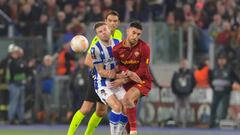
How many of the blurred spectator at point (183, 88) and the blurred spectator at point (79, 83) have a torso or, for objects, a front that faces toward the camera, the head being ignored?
2

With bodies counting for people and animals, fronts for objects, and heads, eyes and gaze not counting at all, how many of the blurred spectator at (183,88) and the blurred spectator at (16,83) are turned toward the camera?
2

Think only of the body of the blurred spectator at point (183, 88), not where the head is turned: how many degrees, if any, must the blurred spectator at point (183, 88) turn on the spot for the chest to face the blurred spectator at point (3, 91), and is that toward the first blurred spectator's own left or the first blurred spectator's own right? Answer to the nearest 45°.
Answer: approximately 90° to the first blurred spectator's own right

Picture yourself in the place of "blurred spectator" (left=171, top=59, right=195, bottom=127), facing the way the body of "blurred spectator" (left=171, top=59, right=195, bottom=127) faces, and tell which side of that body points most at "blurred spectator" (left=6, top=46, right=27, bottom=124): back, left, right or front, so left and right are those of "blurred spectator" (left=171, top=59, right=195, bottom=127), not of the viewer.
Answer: right

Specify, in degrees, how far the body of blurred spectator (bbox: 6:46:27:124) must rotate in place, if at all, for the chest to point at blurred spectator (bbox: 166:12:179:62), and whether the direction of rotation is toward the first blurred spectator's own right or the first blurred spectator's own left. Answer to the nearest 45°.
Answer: approximately 90° to the first blurred spectator's own left

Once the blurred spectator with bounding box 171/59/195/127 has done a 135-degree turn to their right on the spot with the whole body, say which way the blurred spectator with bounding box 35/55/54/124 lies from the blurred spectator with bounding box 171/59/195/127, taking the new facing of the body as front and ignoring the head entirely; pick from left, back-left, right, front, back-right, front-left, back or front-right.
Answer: front-left

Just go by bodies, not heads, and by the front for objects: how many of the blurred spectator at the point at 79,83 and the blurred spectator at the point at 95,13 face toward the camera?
2

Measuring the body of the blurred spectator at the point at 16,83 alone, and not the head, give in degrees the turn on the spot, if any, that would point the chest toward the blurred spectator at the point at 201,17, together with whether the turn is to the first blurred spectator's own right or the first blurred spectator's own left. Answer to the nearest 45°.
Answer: approximately 90° to the first blurred spectator's own left

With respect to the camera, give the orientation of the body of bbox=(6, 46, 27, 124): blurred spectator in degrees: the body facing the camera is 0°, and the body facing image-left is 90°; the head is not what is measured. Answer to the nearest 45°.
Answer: approximately 0°

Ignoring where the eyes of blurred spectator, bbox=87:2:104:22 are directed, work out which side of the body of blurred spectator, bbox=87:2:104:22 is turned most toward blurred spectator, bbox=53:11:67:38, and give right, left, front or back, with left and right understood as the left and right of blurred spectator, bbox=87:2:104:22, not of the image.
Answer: right
